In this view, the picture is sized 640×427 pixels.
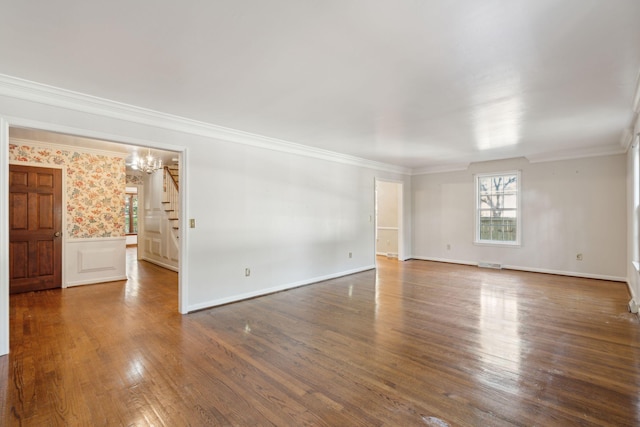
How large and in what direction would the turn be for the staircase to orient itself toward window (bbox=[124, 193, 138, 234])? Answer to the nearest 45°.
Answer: approximately 135° to its left

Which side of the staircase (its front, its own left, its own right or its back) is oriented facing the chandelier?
right

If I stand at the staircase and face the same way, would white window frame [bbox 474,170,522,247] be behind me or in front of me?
in front

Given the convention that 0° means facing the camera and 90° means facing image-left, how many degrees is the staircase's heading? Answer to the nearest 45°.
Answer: approximately 315°

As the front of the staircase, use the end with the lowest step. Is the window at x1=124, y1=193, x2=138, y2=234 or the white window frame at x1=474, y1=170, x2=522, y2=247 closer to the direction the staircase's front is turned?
the white window frame

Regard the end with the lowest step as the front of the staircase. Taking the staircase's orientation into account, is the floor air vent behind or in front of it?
in front

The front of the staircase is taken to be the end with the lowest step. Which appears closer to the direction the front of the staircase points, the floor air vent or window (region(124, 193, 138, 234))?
the floor air vent

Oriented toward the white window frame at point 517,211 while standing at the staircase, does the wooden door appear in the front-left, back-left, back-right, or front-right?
back-right

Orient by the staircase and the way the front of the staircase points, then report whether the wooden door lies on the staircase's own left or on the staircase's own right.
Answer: on the staircase's own right
